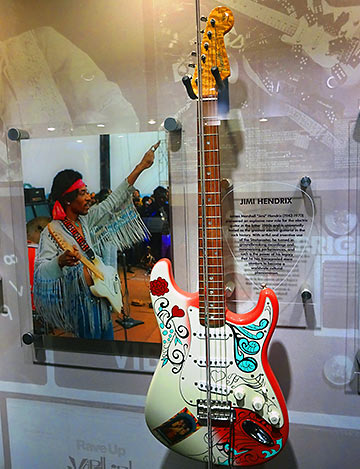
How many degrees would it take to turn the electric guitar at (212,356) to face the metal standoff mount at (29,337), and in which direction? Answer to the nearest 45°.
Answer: approximately 135° to its right

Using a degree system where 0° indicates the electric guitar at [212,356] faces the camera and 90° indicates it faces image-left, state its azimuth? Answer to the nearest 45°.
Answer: approximately 0°

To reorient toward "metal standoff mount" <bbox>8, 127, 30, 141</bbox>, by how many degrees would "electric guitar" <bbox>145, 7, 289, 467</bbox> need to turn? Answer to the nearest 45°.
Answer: approximately 135° to its right
